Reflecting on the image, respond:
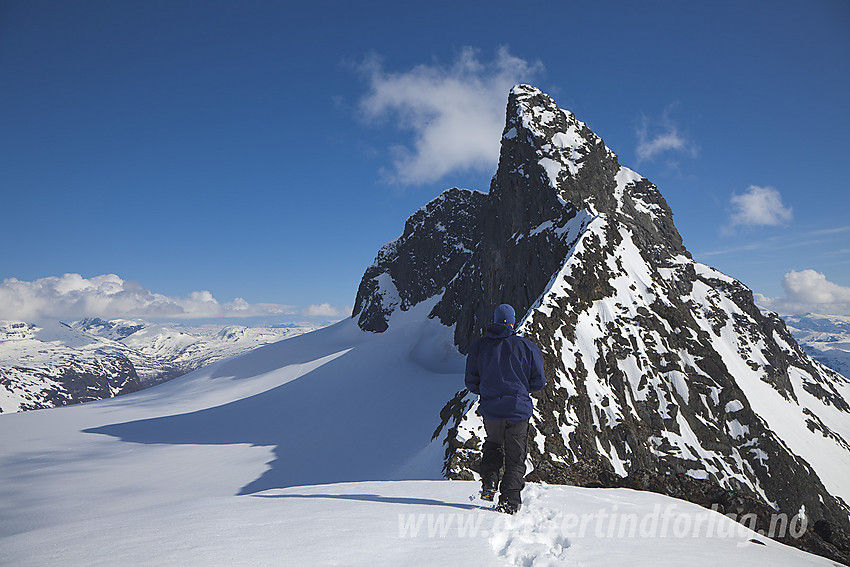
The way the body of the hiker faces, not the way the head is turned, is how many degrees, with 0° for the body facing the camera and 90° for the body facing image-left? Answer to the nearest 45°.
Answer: approximately 180°
